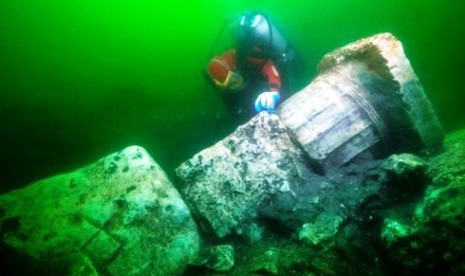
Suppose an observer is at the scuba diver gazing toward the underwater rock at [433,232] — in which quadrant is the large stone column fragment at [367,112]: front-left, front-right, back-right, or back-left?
front-left

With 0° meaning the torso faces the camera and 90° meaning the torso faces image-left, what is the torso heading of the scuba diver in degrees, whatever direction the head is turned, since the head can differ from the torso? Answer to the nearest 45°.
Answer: approximately 0°

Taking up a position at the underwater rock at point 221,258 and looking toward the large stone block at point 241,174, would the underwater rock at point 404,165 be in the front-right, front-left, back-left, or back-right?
front-right

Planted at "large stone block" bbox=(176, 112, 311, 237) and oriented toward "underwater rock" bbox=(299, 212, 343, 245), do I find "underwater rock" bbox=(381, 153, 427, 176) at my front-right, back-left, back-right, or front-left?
front-left

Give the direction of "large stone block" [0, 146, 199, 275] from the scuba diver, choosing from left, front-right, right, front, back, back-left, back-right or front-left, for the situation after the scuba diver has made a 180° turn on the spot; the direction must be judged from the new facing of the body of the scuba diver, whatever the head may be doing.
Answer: back-left

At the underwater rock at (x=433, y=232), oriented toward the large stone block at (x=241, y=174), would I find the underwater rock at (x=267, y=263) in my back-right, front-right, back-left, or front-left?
front-left

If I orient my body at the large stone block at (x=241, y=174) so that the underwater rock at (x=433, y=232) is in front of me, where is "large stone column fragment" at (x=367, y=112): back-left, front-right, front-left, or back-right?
front-left

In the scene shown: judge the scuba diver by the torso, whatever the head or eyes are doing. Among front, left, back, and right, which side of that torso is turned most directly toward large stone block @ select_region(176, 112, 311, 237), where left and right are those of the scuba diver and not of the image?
front

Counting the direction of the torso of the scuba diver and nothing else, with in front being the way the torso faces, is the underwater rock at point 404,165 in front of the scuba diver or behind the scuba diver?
in front

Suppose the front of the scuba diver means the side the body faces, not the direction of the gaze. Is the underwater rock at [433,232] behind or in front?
in front
